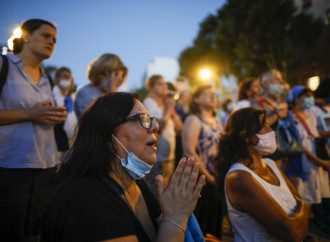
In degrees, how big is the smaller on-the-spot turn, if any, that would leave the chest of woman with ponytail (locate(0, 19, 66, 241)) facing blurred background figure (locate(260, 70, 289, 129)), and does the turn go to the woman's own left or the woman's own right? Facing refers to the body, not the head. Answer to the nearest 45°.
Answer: approximately 45° to the woman's own left

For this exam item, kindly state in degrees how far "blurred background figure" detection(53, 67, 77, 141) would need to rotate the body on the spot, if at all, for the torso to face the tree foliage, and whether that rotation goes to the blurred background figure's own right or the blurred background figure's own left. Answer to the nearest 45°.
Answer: approximately 135° to the blurred background figure's own left

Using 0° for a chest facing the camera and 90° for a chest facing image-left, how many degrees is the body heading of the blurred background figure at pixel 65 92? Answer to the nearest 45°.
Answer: approximately 0°

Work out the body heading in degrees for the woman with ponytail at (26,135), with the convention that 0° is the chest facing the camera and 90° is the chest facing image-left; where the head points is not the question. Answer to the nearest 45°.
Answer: approximately 315°

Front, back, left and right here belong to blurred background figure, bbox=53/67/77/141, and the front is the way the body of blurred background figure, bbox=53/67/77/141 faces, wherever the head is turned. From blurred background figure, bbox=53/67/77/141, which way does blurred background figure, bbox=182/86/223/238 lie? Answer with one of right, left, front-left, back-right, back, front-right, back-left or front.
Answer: front-left

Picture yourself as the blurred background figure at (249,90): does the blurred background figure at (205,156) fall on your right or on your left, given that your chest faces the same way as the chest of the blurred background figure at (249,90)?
on your right

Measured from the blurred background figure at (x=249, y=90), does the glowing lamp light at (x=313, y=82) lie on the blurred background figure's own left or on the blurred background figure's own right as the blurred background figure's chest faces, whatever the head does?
on the blurred background figure's own left

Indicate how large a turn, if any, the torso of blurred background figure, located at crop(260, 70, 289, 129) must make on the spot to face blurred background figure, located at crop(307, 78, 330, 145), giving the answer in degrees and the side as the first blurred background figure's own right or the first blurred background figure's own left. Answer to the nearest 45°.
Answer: approximately 90° to the first blurred background figure's own left
